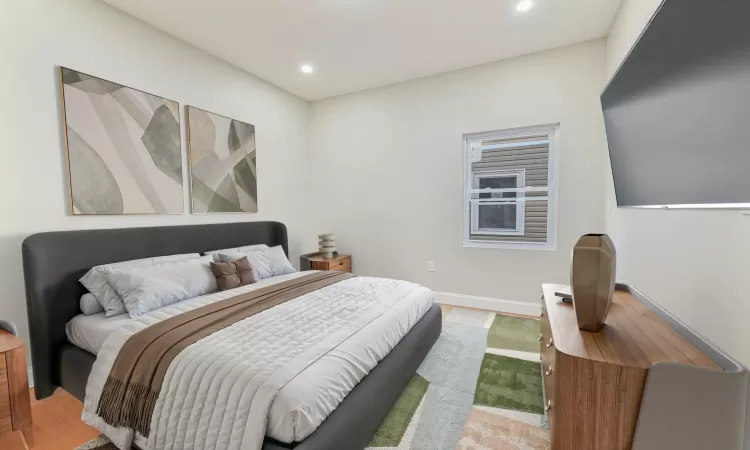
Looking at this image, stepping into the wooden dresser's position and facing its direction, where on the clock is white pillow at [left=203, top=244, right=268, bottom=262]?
The white pillow is roughly at 12 o'clock from the wooden dresser.

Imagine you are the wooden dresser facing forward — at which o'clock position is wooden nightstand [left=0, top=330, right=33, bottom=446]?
The wooden nightstand is roughly at 11 o'clock from the wooden dresser.

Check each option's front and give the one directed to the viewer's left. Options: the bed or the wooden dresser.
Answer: the wooden dresser

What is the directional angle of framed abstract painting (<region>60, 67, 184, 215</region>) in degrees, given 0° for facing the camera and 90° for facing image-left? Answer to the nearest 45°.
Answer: approximately 315°

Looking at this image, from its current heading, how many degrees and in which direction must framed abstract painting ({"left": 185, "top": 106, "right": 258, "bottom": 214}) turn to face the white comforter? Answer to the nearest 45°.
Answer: approximately 45° to its right

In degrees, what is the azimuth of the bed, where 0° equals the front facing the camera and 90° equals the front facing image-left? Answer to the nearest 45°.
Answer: approximately 315°

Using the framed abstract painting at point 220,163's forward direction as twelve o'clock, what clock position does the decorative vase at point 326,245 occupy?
The decorative vase is roughly at 10 o'clock from the framed abstract painting.

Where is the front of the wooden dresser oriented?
to the viewer's left

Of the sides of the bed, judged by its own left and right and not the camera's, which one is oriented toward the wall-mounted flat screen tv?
front

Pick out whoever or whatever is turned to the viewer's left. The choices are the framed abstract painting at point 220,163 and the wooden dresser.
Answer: the wooden dresser
